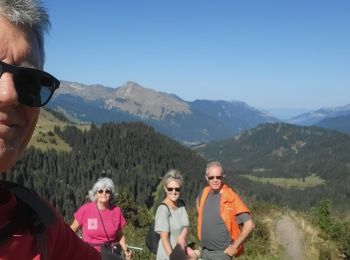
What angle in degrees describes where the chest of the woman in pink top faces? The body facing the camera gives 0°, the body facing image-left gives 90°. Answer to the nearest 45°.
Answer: approximately 0°

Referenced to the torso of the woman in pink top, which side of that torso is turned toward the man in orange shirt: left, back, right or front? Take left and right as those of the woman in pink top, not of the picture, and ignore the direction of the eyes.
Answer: left
